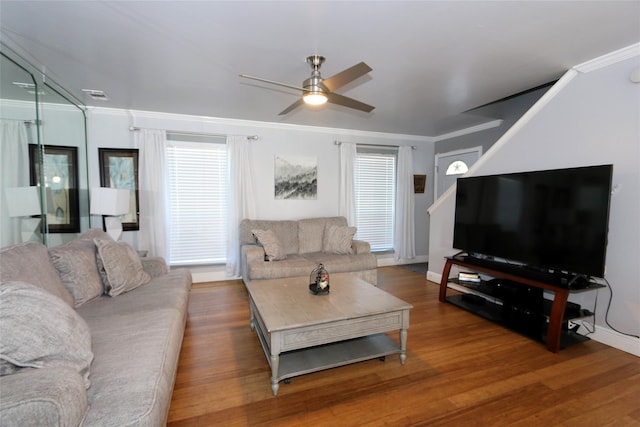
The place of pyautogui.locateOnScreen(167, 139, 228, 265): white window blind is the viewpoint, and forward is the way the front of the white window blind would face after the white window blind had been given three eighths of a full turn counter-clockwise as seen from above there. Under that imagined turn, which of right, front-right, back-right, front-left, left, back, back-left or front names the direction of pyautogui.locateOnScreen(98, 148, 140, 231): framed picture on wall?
back-left

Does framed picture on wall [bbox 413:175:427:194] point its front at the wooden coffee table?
yes

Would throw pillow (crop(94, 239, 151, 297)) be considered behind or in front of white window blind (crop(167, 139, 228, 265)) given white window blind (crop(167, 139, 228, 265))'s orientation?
in front

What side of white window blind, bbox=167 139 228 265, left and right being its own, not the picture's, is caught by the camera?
front

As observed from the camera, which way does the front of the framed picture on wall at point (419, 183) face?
facing the viewer

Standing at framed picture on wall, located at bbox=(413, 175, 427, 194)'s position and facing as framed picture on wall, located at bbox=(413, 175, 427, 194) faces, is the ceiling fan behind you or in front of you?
in front

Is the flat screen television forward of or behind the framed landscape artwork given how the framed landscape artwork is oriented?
forward

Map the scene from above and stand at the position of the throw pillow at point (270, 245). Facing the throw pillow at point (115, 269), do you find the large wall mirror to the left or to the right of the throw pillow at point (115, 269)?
right

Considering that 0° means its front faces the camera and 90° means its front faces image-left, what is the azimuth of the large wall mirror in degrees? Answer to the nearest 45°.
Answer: approximately 315°

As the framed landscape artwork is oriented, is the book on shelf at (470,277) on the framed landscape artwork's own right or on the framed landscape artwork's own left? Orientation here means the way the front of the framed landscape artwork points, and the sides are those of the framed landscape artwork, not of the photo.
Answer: on the framed landscape artwork's own left

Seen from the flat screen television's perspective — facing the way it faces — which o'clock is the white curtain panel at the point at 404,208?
The white curtain panel is roughly at 3 o'clock from the flat screen television.

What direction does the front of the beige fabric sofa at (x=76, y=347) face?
to the viewer's right

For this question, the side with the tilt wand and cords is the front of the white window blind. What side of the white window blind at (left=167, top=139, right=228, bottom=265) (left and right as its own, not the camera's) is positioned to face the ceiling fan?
front

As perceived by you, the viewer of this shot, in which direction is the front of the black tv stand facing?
facing the viewer and to the left of the viewer
